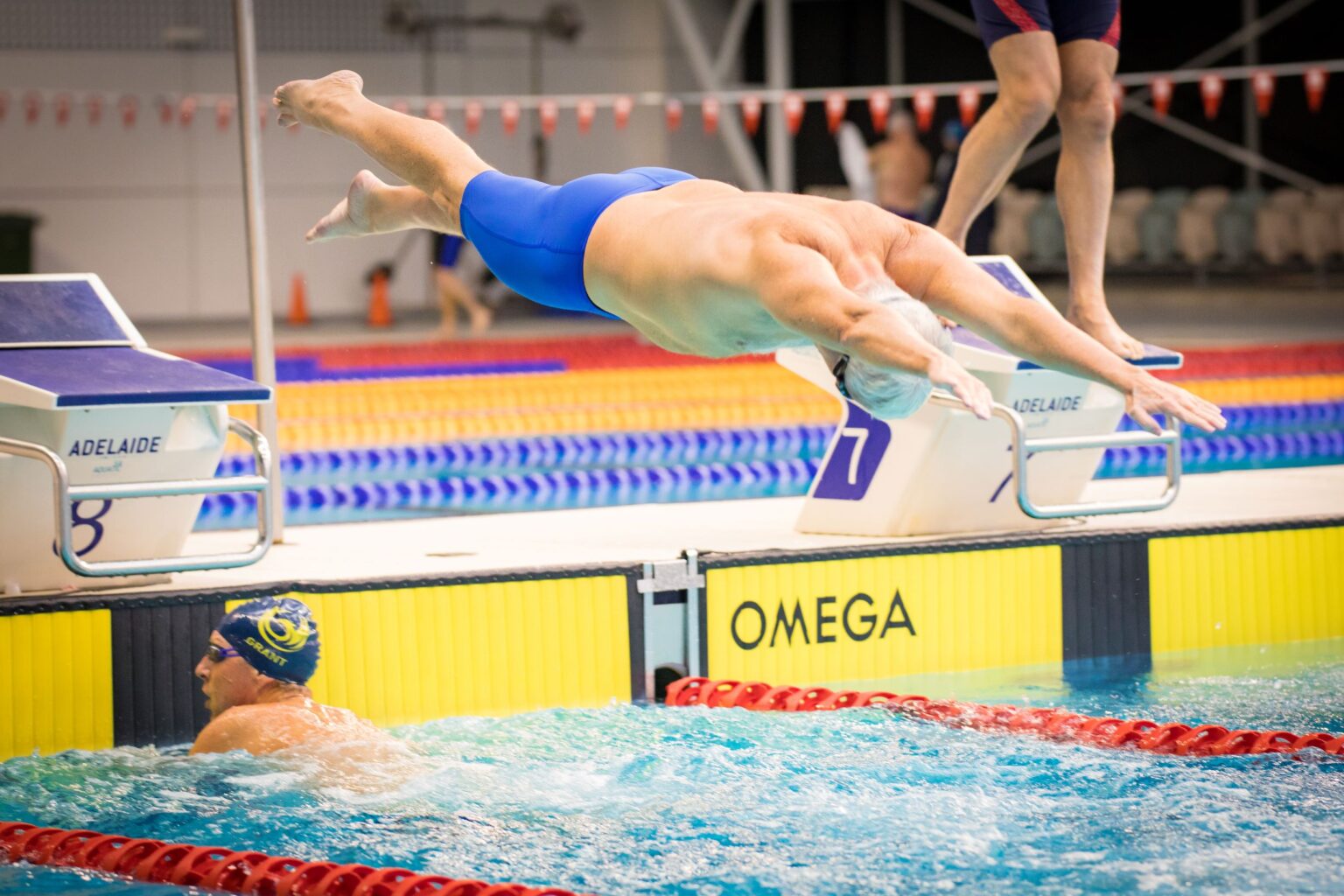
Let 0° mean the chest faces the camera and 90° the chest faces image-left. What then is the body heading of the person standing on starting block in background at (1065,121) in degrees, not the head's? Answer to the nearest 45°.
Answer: approximately 315°

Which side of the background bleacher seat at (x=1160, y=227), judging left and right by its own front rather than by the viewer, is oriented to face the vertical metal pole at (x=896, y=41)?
right

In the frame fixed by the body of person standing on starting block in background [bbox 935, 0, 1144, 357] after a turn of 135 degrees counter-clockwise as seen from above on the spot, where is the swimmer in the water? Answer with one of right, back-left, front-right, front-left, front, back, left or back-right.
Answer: back-left

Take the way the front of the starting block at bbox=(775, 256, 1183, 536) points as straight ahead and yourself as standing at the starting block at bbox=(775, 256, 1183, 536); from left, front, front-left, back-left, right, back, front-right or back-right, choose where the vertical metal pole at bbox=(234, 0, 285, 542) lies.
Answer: back-right

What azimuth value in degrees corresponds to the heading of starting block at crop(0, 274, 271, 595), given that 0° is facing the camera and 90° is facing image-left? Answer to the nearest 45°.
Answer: approximately 315°

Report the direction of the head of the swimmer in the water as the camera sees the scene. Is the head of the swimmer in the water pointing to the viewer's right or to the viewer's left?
to the viewer's left

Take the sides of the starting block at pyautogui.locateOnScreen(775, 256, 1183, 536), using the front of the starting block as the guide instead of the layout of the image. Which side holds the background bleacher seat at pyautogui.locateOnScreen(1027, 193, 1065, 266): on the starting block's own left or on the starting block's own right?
on the starting block's own left
